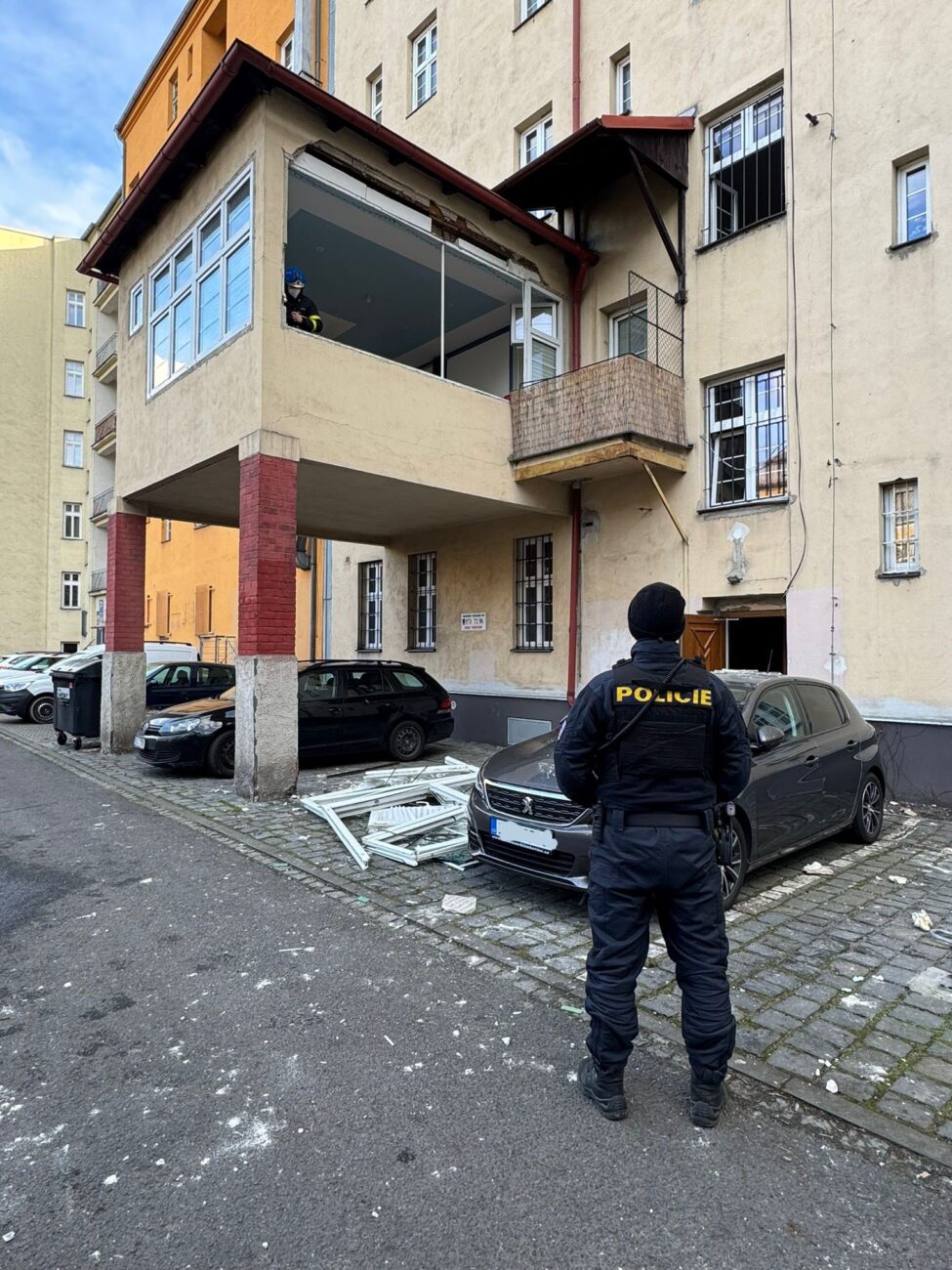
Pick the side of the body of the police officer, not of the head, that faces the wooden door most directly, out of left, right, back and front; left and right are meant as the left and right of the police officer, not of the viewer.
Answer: front

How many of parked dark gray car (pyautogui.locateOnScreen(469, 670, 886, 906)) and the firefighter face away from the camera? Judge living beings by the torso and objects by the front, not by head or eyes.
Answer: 0

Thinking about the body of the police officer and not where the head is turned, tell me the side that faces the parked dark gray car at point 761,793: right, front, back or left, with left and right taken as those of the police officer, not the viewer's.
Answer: front

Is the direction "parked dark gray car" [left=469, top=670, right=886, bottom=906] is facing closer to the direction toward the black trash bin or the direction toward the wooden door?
the black trash bin

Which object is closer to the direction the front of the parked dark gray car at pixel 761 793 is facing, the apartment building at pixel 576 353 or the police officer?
the police officer

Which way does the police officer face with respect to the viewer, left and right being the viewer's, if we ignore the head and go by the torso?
facing away from the viewer

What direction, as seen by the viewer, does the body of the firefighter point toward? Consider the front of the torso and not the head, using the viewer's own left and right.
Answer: facing the viewer

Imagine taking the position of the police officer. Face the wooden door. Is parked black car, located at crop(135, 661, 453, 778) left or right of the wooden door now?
left

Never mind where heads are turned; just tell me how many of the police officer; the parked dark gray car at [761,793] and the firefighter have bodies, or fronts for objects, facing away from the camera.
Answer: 1

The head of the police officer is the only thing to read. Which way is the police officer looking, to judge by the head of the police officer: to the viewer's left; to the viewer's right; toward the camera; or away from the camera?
away from the camera

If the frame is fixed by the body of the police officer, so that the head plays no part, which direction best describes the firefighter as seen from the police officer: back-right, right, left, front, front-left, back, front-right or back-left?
front-left

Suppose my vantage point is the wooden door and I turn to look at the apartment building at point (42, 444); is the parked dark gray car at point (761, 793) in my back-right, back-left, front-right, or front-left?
back-left

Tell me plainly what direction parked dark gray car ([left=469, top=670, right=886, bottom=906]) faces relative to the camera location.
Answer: facing the viewer and to the left of the viewer

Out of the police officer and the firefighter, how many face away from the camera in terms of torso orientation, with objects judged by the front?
1

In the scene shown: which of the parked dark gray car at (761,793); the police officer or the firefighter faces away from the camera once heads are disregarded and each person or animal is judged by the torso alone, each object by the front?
the police officer

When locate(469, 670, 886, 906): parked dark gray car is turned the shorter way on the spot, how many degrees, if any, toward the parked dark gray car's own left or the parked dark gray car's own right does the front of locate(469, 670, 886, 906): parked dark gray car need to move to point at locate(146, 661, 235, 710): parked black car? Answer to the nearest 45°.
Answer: approximately 90° to the parked dark gray car's own right
